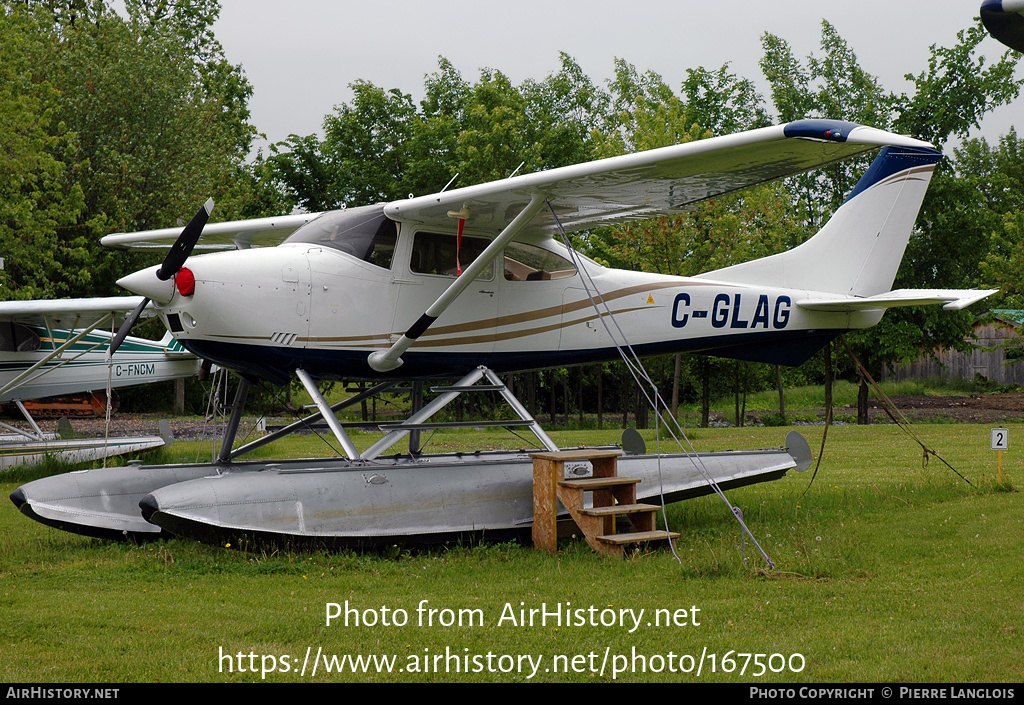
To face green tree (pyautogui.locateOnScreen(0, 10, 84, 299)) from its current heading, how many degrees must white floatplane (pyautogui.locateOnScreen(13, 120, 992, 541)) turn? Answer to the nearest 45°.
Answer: approximately 90° to its right

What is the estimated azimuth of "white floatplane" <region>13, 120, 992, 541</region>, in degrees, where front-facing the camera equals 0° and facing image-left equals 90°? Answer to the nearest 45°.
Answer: approximately 45°

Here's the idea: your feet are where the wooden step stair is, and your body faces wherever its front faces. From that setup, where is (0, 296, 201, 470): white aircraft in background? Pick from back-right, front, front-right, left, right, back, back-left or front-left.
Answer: back

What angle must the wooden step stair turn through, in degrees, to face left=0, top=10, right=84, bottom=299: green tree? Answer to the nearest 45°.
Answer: approximately 180°

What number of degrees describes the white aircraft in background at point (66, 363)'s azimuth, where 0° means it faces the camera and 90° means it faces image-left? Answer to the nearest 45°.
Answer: approximately 45°
